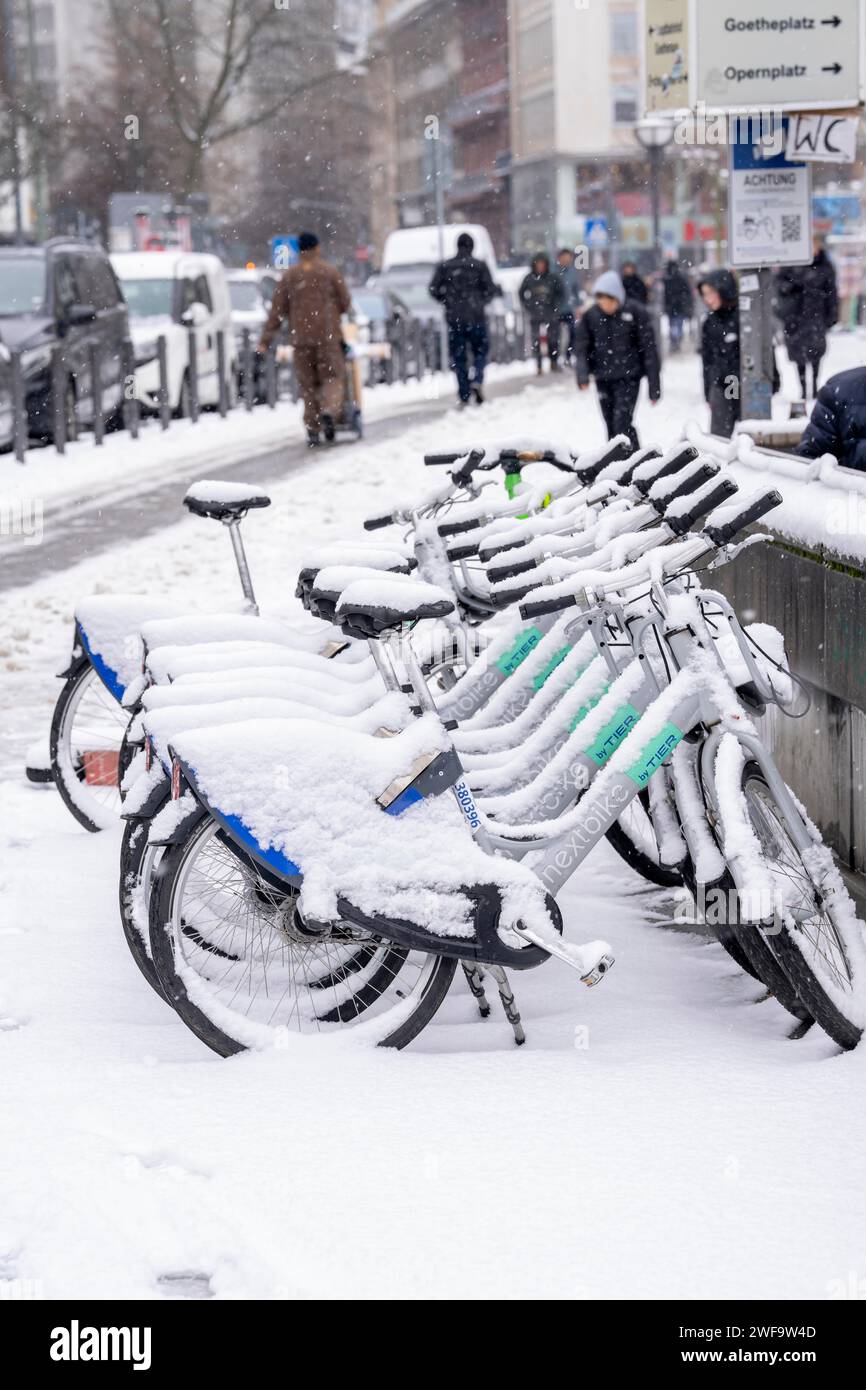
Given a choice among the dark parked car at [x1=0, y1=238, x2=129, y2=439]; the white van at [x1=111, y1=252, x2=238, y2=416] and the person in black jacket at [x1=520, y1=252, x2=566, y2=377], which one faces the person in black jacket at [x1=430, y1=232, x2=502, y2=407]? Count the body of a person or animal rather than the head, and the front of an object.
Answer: the person in black jacket at [x1=520, y1=252, x2=566, y2=377]

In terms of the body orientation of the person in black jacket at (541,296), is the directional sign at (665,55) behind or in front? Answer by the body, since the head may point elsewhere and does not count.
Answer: in front

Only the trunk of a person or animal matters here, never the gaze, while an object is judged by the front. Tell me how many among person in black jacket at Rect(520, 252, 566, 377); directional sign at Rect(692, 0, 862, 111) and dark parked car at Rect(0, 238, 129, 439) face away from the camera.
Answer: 0

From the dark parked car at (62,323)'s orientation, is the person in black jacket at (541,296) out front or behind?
behind

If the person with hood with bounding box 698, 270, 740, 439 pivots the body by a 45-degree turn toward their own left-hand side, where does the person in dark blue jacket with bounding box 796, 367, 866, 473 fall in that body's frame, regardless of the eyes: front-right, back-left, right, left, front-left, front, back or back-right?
front

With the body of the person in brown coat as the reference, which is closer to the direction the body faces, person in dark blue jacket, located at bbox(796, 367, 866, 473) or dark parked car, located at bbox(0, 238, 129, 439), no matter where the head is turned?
the dark parked car

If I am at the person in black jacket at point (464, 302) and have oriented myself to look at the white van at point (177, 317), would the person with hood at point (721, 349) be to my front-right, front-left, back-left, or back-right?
back-left

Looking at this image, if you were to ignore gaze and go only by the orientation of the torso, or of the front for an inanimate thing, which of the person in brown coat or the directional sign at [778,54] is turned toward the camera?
the directional sign

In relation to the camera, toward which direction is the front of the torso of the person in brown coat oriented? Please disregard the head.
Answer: away from the camera

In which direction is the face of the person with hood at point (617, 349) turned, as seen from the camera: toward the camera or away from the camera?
toward the camera

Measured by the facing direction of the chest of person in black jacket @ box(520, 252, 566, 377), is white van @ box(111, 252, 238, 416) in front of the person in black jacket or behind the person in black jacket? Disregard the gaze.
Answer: in front

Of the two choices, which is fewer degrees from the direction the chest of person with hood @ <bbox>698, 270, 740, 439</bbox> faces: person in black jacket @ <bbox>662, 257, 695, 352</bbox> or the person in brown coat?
the person in brown coat

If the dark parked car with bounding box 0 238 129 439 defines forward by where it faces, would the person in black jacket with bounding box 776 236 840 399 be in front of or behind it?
behind

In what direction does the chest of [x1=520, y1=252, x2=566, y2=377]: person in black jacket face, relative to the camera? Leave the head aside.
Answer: toward the camera

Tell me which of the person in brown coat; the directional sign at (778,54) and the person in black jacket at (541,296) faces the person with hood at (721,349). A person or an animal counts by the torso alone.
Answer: the person in black jacket

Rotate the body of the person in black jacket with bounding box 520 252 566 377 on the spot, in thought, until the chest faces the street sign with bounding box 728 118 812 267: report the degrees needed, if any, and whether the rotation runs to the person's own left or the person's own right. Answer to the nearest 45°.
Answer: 0° — they already face it

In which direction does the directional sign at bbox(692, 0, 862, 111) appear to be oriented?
toward the camera

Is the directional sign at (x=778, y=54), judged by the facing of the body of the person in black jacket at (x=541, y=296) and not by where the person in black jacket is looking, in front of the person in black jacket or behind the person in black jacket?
in front
